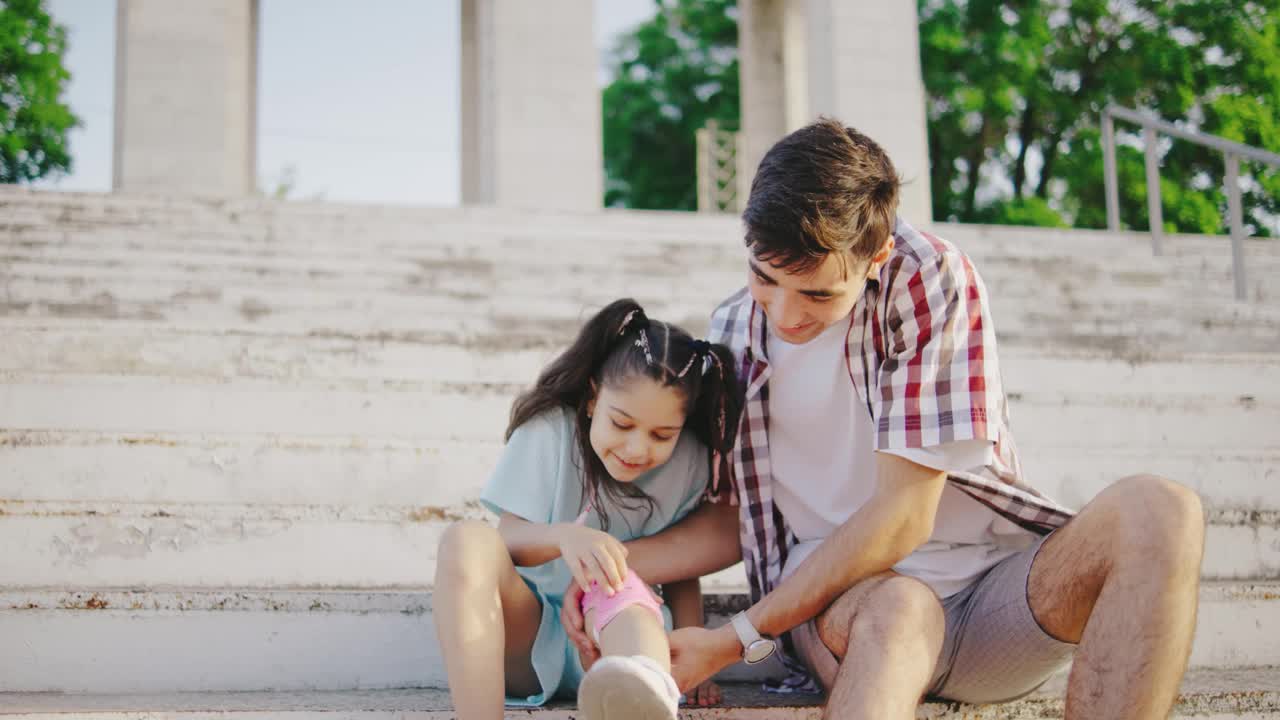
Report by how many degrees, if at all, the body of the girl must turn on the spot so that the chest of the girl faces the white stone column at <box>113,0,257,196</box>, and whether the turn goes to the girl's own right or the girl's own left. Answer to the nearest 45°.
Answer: approximately 135° to the girl's own right

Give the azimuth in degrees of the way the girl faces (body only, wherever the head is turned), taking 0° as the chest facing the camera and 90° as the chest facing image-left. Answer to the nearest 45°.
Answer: approximately 0°

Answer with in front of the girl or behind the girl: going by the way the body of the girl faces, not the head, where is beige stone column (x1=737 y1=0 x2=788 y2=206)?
behind

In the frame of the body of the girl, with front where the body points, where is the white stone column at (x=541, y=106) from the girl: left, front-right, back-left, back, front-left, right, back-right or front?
back

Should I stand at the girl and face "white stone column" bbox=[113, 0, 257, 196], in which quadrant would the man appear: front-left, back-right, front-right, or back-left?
back-right

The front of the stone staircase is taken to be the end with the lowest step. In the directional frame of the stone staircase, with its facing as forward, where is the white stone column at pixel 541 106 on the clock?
The white stone column is roughly at 6 o'clock from the stone staircase.

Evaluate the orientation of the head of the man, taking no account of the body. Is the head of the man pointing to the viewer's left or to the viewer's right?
to the viewer's left

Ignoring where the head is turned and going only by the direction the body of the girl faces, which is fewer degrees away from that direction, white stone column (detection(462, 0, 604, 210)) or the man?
the man

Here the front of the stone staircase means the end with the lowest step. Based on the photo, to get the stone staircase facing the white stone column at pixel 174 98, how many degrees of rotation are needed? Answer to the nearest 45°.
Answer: approximately 135° to its right
